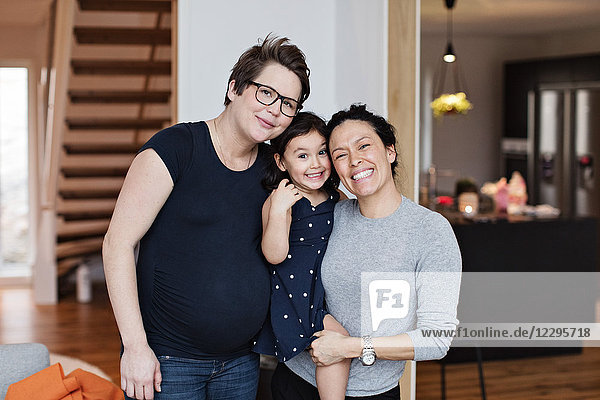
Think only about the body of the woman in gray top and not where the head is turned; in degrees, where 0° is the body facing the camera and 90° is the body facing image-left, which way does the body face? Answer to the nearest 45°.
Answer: approximately 45°

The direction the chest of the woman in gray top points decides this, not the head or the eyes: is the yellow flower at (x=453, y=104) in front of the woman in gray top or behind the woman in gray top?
behind

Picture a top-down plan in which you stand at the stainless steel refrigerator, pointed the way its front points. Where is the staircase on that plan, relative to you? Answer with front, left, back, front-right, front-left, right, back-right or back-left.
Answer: front-right

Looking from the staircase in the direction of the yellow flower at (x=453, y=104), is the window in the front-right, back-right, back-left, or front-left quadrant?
back-left

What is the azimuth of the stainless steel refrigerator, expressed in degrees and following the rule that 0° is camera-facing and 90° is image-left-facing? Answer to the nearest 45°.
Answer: approximately 0°

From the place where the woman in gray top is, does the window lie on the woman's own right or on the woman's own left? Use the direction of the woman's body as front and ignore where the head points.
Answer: on the woman's own right

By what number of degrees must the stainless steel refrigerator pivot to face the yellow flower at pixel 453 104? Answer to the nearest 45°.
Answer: approximately 45° to its right
